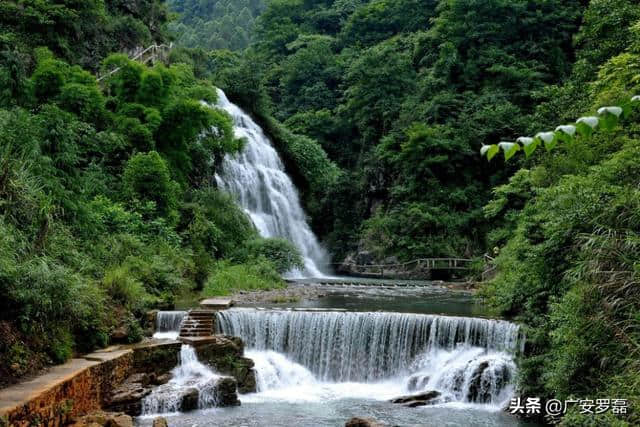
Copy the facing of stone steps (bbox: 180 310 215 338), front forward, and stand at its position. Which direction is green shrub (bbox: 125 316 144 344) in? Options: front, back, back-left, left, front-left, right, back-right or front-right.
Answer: front-right

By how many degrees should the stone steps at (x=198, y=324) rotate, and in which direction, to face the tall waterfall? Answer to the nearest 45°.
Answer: approximately 180°

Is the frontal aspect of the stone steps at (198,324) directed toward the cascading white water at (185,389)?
yes

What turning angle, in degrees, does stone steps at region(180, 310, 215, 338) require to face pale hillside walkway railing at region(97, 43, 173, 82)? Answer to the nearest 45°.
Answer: approximately 180°

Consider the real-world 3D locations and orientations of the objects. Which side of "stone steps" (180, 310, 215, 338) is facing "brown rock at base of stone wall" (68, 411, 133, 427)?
front

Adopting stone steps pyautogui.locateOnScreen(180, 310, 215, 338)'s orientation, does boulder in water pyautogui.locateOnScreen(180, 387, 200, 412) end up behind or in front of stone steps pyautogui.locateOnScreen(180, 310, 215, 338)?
in front

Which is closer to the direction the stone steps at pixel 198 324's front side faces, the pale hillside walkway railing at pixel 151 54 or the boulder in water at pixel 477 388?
the boulder in water

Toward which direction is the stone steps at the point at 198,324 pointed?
toward the camera

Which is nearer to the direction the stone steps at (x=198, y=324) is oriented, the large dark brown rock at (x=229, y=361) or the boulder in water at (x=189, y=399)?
the boulder in water

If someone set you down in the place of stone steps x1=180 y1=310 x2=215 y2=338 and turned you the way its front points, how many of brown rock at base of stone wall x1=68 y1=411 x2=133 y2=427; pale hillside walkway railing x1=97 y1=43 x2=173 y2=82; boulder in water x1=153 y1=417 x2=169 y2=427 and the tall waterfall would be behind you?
2

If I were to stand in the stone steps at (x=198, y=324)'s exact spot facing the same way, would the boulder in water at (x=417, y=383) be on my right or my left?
on my left

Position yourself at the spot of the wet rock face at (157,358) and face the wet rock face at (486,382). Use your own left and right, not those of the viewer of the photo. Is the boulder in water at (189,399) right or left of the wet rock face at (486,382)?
right

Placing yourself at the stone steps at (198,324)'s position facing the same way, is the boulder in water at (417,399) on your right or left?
on your left

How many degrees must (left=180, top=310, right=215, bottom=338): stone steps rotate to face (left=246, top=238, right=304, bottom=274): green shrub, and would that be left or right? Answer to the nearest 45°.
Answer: approximately 180°

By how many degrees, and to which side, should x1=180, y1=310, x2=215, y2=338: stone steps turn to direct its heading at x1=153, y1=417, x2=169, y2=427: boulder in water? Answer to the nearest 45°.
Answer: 0° — it already faces it
